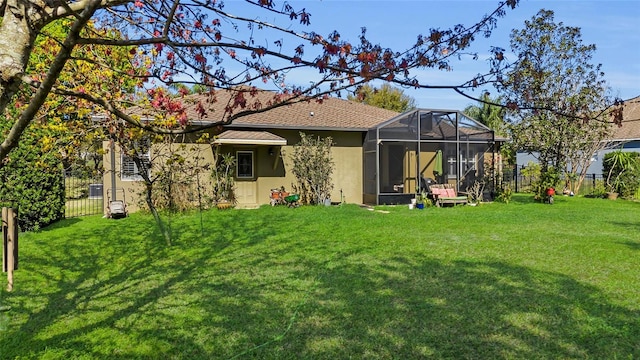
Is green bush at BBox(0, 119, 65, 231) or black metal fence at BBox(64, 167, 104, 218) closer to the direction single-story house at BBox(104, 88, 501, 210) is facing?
the black metal fence

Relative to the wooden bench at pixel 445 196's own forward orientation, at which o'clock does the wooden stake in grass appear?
The wooden stake in grass is roughly at 2 o'clock from the wooden bench.

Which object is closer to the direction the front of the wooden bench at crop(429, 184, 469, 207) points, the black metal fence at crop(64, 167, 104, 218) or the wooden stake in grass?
the wooden stake in grass

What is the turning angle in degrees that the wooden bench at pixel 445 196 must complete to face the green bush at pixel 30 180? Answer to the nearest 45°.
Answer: approximately 90° to its right

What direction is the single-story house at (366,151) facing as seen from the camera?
away from the camera

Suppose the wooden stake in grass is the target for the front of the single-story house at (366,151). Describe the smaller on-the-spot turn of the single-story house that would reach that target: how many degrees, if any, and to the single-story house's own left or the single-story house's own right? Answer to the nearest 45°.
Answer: approximately 180°

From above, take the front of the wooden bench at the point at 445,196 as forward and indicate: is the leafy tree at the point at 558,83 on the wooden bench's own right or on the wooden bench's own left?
on the wooden bench's own left

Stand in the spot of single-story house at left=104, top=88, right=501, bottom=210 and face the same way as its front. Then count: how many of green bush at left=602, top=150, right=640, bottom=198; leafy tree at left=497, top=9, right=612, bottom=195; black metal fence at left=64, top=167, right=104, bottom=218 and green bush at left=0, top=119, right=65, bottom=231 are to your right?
2

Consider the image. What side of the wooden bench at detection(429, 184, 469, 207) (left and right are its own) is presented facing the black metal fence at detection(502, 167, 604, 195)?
left

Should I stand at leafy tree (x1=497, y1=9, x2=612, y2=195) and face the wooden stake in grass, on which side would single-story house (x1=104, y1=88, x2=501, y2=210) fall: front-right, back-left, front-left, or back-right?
front-right
